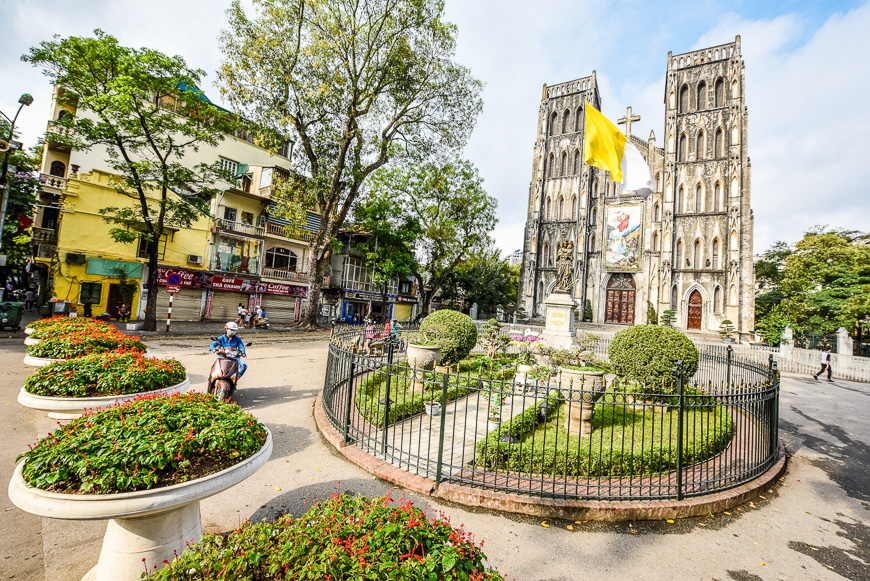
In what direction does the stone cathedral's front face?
toward the camera

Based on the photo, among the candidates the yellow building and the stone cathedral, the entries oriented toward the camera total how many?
2

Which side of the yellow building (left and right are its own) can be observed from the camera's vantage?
front

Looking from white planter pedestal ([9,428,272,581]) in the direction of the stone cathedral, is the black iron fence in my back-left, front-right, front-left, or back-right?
front-right

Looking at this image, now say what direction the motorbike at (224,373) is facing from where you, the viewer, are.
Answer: facing the viewer

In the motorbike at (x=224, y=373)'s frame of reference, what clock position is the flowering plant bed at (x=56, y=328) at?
The flowering plant bed is roughly at 4 o'clock from the motorbike.

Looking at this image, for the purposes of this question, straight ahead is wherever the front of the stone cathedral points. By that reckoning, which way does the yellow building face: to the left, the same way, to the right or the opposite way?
to the left

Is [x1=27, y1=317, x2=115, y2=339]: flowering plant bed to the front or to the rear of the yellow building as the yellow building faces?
to the front

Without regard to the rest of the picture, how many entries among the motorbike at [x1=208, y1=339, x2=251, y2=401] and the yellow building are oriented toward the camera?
2

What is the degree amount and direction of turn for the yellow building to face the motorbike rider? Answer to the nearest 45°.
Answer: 0° — it already faces them

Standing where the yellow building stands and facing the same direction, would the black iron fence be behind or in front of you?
in front

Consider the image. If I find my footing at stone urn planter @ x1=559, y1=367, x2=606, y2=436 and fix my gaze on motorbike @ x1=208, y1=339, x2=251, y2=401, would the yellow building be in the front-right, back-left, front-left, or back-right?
front-right

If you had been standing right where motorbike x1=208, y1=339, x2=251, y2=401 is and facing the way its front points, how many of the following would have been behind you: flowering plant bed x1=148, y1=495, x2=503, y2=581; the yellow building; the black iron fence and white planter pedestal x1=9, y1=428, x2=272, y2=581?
1

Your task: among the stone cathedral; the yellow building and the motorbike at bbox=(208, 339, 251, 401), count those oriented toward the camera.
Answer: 3

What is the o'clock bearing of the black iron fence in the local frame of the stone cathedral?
The black iron fence is roughly at 12 o'clock from the stone cathedral.
